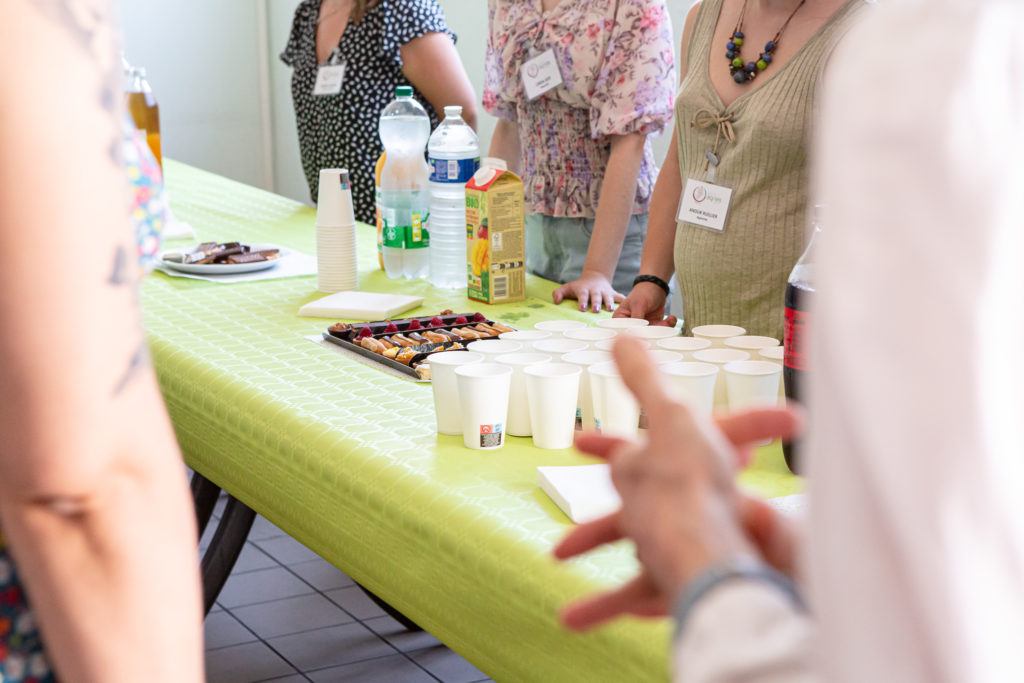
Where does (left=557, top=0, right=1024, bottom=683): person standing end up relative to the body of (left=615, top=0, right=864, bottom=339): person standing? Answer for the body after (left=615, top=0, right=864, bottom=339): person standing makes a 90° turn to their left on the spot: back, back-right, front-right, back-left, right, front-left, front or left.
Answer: front-right

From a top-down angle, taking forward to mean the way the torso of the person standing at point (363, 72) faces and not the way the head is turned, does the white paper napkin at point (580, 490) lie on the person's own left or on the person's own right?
on the person's own left

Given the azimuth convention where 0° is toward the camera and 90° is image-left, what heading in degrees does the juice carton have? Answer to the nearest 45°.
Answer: approximately 45°

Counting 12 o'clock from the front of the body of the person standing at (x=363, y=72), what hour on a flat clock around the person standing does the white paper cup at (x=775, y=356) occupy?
The white paper cup is roughly at 10 o'clock from the person standing.

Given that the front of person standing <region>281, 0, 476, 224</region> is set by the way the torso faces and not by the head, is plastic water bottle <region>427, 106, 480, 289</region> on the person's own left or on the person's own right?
on the person's own left

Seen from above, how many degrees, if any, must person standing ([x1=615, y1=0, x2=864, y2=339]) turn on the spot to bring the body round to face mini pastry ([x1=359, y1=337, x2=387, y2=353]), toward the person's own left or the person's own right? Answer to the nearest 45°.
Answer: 0° — they already face it

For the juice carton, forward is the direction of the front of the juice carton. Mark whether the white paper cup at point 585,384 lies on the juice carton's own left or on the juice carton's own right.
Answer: on the juice carton's own left

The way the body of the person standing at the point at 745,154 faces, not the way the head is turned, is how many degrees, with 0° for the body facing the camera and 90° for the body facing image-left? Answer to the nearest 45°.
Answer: approximately 45°

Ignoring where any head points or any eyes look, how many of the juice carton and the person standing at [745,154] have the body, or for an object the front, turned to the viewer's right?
0

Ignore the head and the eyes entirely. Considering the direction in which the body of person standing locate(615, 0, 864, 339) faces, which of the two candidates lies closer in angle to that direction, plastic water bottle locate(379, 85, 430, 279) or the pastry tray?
the pastry tray

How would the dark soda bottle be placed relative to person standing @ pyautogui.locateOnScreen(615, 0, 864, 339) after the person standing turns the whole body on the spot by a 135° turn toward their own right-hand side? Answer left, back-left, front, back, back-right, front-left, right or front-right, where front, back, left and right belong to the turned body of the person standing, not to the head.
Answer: back

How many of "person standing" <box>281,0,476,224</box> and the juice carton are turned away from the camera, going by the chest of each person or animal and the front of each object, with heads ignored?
0

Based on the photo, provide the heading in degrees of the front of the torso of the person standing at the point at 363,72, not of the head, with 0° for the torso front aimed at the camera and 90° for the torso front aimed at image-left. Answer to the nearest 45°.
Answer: approximately 45°
